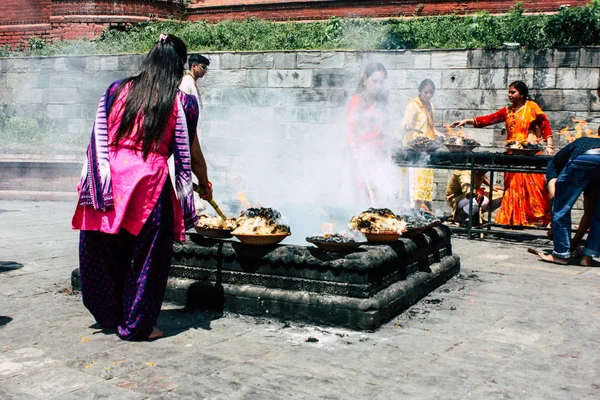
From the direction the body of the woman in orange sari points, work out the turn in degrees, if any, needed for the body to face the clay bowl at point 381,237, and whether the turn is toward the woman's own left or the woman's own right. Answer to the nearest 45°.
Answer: approximately 45° to the woman's own left

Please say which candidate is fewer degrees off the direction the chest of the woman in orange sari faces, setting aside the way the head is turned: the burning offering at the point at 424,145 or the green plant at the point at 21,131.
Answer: the burning offering

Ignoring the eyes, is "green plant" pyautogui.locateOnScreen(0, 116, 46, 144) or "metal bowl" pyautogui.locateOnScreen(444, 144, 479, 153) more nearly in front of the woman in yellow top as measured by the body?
the metal bowl

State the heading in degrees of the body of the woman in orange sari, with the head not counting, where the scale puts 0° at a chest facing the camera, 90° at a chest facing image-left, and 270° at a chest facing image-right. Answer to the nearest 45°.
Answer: approximately 45°

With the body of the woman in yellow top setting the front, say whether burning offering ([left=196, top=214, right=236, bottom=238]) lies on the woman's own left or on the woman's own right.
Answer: on the woman's own right

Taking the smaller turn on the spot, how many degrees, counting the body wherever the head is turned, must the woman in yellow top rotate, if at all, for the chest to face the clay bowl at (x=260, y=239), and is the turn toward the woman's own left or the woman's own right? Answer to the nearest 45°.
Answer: approximately 45° to the woman's own right

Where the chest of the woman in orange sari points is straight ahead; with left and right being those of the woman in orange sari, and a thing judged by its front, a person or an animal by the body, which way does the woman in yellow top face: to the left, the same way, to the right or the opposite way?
to the left

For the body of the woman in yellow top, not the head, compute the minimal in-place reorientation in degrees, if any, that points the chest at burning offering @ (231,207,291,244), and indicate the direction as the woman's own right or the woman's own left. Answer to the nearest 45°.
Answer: approximately 45° to the woman's own right
